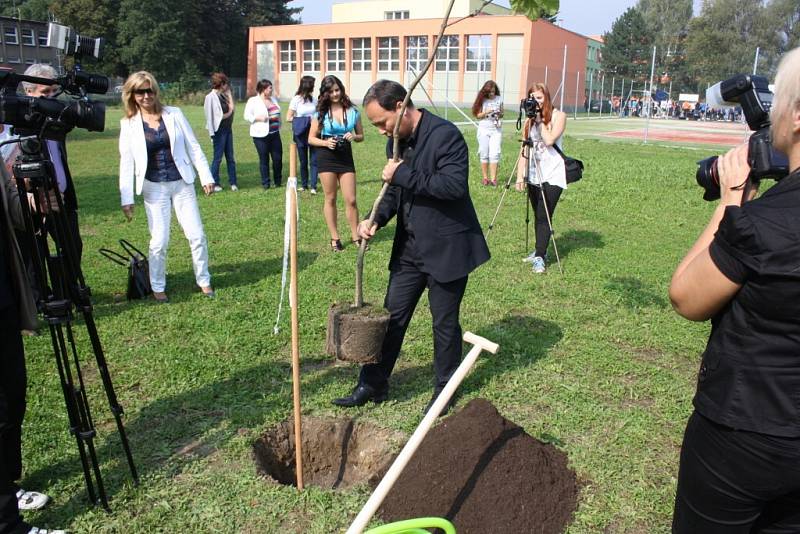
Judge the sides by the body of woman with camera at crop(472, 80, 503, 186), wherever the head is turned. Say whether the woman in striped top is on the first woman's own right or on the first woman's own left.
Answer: on the first woman's own right

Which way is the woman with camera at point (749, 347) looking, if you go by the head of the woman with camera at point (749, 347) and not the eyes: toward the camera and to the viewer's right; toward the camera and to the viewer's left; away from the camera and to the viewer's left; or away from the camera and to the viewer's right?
away from the camera and to the viewer's left

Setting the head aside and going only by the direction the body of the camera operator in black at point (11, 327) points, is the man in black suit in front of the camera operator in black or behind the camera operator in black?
in front

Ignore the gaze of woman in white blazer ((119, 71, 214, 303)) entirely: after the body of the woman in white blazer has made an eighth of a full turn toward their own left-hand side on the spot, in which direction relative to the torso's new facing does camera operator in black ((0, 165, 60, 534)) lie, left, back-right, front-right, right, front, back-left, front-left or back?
front-right

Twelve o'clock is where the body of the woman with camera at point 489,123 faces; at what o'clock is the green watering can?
The green watering can is roughly at 12 o'clock from the woman with camera.

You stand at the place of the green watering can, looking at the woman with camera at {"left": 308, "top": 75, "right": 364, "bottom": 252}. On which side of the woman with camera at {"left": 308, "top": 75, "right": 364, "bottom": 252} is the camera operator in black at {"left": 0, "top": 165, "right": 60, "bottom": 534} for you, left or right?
left

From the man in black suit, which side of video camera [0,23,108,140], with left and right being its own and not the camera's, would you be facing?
front

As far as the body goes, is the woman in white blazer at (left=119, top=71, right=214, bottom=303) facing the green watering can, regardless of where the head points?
yes

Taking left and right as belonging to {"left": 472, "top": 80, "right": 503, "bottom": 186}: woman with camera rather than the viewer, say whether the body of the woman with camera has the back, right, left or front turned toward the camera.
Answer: front

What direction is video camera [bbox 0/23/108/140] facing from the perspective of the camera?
to the viewer's right

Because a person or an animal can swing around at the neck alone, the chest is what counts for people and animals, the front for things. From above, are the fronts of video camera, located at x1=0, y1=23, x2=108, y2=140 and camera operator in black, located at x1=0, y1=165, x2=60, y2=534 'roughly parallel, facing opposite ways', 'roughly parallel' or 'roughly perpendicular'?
roughly parallel

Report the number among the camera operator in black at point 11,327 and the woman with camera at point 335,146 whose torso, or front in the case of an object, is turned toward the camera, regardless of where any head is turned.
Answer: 1

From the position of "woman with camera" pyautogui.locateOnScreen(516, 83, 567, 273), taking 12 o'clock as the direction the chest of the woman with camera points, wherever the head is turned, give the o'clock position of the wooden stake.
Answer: The wooden stake is roughly at 11 o'clock from the woman with camera.

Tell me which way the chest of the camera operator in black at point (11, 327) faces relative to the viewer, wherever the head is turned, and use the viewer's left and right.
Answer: facing to the right of the viewer

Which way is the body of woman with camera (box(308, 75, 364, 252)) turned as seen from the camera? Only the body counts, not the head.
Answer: toward the camera
